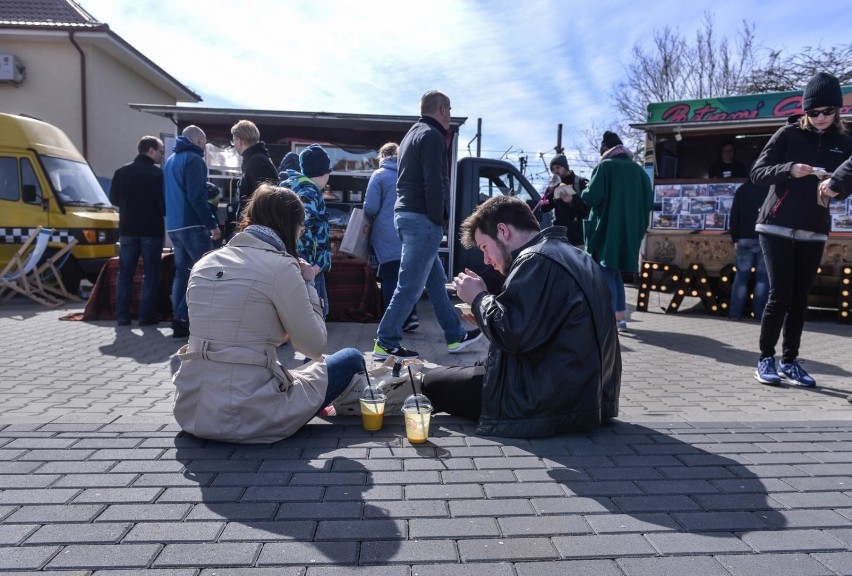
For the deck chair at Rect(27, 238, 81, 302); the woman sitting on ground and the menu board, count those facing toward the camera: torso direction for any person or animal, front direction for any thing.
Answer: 1

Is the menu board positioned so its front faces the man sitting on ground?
yes

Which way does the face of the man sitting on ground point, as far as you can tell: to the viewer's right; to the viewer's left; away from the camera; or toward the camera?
to the viewer's left

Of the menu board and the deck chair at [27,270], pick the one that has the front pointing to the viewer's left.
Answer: the deck chair

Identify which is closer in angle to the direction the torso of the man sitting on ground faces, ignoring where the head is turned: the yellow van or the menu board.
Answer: the yellow van

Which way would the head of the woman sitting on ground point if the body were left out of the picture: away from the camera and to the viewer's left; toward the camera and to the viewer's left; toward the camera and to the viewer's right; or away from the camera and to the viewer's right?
away from the camera and to the viewer's right

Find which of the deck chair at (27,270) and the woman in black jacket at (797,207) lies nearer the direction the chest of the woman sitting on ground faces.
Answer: the woman in black jacket

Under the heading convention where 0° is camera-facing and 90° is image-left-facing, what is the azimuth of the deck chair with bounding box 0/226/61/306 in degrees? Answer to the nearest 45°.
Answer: approximately 90°

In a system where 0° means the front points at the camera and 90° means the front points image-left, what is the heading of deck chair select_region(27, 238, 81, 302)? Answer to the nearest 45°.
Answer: approximately 90°

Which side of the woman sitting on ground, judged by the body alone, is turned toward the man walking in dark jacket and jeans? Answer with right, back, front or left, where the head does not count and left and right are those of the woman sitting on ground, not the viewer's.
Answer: front
